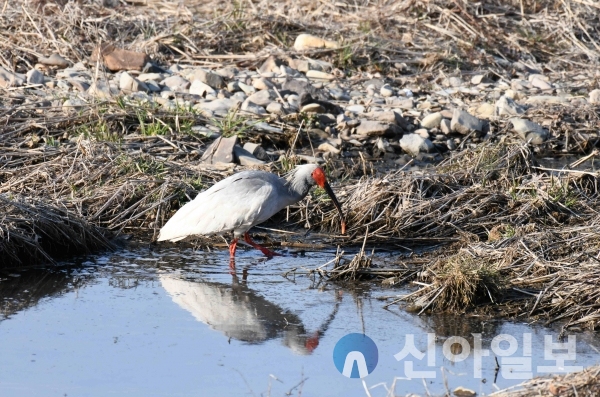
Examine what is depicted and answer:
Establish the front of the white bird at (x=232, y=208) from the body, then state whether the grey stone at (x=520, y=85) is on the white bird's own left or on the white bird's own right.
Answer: on the white bird's own left

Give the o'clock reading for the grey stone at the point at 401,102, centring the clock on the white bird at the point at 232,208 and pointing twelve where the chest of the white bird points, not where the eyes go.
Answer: The grey stone is roughly at 10 o'clock from the white bird.

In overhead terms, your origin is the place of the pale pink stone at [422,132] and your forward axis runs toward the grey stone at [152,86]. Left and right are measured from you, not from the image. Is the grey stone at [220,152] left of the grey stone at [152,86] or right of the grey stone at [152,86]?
left

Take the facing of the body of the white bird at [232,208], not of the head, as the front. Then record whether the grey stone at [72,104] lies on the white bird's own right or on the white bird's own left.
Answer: on the white bird's own left

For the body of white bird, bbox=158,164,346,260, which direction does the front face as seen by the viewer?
to the viewer's right

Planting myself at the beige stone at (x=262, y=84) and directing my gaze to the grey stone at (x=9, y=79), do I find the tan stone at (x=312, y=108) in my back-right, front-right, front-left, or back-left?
back-left

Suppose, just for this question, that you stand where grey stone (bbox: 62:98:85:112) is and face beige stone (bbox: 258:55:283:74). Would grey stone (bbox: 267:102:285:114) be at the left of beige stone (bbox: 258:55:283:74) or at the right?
right

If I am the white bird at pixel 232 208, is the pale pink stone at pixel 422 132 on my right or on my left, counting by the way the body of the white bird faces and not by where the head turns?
on my left

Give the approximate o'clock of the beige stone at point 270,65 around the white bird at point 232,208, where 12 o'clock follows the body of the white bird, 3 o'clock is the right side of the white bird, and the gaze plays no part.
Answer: The beige stone is roughly at 9 o'clock from the white bird.

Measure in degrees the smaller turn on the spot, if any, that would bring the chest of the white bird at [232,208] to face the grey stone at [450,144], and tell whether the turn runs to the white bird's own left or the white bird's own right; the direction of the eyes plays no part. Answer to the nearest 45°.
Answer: approximately 45° to the white bird's own left

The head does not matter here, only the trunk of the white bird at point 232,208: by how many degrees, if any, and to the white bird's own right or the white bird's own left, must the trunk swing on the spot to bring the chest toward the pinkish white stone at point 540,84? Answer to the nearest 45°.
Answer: approximately 45° to the white bird's own left

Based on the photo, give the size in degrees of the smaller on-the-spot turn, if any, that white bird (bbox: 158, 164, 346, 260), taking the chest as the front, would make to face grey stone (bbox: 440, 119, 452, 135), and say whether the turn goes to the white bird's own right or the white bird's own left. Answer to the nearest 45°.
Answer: approximately 45° to the white bird's own left

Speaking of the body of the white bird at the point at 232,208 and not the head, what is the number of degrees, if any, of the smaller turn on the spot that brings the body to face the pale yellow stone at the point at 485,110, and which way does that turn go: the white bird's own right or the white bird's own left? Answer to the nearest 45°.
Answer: approximately 45° to the white bird's own left

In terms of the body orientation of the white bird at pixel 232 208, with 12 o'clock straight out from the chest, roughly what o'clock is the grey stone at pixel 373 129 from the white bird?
The grey stone is roughly at 10 o'clock from the white bird.

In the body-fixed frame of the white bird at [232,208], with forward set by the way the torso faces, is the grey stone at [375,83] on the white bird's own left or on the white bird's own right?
on the white bird's own left

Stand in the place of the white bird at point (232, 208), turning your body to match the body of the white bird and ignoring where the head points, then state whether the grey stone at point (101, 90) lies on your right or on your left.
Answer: on your left
